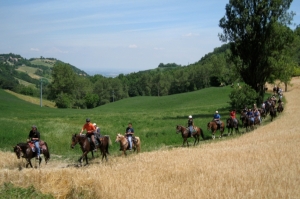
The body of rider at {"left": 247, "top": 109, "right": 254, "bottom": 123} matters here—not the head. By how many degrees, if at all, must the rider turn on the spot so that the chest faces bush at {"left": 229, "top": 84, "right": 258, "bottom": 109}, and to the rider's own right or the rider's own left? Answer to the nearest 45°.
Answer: approximately 135° to the rider's own right

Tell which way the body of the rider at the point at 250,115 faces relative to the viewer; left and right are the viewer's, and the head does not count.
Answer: facing the viewer and to the left of the viewer

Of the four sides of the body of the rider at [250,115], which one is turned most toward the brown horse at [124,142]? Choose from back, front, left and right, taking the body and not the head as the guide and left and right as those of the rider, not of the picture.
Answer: front

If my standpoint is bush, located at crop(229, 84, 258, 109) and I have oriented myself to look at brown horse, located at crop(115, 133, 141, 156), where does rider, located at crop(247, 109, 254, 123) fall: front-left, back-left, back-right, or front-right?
front-left

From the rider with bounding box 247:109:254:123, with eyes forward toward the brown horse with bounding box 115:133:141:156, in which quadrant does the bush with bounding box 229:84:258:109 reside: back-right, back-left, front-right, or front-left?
back-right

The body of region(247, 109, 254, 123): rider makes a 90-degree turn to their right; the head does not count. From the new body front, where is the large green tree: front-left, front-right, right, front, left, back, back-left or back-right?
front-right
